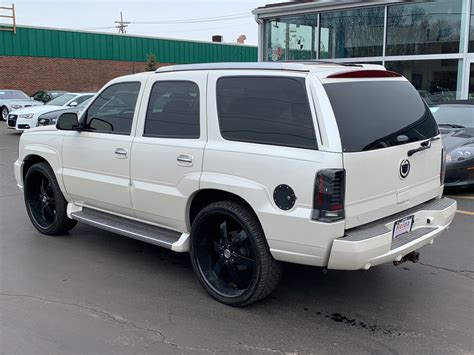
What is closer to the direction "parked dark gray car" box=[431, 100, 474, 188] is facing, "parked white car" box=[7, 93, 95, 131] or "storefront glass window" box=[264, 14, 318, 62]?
the parked white car

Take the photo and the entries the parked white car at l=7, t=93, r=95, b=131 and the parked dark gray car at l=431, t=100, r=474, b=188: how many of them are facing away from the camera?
0

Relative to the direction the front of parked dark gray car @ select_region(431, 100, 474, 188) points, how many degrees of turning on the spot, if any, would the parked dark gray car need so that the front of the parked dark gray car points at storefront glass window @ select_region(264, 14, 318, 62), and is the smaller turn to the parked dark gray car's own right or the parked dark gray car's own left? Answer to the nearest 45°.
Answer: approximately 90° to the parked dark gray car's own right

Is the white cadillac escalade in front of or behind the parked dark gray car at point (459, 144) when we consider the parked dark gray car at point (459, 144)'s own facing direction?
in front

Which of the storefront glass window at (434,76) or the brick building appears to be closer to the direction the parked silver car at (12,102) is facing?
the storefront glass window

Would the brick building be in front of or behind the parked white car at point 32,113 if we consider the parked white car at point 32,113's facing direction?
behind

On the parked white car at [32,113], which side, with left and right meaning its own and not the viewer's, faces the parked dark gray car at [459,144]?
left

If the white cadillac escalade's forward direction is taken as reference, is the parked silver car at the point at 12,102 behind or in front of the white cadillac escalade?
in front

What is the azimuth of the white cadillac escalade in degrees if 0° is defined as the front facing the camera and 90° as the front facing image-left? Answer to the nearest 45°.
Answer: approximately 135°

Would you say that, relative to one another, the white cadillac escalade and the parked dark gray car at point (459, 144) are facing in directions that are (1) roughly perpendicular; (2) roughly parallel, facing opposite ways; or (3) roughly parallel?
roughly perpendicular

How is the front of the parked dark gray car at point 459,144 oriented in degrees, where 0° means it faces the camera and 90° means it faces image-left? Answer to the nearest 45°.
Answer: approximately 45°

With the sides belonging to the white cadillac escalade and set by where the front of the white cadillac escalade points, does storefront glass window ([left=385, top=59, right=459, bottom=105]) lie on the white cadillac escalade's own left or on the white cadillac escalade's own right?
on the white cadillac escalade's own right

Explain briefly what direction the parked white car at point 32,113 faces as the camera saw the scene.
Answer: facing the viewer and to the left of the viewer
